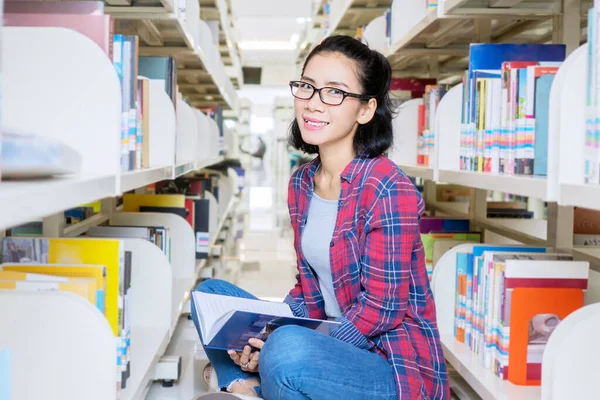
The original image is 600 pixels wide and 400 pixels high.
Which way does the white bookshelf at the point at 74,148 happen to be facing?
to the viewer's right

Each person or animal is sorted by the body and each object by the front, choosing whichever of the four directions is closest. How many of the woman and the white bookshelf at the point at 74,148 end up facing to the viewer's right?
1

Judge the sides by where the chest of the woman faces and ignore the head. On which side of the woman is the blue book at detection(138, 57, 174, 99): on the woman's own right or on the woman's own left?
on the woman's own right

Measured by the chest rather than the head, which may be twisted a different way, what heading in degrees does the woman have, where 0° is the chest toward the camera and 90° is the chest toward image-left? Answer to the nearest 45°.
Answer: approximately 45°

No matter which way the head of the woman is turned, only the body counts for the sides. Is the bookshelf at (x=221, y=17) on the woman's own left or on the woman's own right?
on the woman's own right
